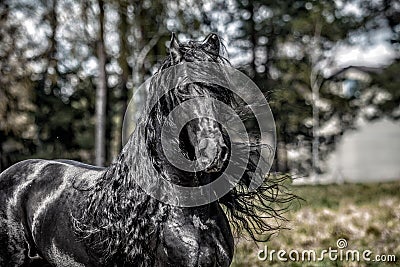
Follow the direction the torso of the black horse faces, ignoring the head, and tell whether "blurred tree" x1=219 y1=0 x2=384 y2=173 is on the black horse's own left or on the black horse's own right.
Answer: on the black horse's own left

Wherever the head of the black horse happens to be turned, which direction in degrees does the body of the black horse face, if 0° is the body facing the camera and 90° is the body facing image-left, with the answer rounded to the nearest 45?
approximately 315°
